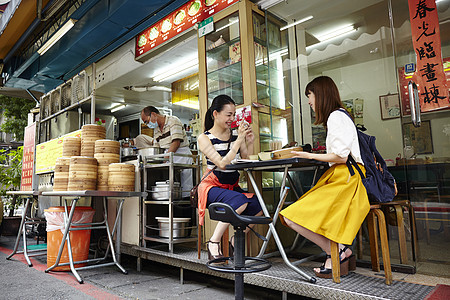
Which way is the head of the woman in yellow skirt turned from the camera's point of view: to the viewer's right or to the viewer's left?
to the viewer's left

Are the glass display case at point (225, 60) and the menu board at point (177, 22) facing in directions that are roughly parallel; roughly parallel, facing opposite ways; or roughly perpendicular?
roughly parallel

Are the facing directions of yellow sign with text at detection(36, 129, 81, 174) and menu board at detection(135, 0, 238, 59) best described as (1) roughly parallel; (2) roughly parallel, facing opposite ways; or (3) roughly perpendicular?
roughly parallel

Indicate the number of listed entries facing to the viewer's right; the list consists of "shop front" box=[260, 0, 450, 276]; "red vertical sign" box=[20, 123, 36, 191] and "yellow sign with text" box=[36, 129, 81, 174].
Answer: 0

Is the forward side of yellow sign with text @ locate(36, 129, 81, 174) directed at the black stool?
no

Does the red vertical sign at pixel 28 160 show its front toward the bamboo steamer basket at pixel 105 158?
no

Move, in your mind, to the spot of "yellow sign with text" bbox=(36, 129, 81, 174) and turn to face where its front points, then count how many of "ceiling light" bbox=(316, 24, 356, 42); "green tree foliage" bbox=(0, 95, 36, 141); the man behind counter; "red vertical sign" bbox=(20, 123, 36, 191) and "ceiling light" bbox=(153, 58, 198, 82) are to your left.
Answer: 3

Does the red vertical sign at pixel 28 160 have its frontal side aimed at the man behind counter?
no

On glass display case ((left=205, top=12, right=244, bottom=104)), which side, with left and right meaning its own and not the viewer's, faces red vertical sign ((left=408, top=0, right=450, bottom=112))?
left

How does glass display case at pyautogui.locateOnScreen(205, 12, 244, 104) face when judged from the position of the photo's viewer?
facing the viewer and to the left of the viewer

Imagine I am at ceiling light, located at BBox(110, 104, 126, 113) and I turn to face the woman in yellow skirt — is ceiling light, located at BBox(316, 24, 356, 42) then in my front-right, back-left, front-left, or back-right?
front-left

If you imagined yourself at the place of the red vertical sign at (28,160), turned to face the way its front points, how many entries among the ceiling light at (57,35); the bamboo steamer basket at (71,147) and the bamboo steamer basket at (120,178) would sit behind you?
0

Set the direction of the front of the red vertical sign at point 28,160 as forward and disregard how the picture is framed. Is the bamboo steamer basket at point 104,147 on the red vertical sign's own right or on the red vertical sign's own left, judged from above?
on the red vertical sign's own left

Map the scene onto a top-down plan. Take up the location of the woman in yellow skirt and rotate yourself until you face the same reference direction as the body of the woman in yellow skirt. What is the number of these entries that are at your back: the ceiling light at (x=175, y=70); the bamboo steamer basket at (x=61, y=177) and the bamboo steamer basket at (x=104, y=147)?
0

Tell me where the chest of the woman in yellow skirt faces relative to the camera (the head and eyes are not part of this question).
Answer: to the viewer's left

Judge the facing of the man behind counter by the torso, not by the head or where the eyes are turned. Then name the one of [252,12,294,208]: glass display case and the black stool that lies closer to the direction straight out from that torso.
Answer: the black stool
